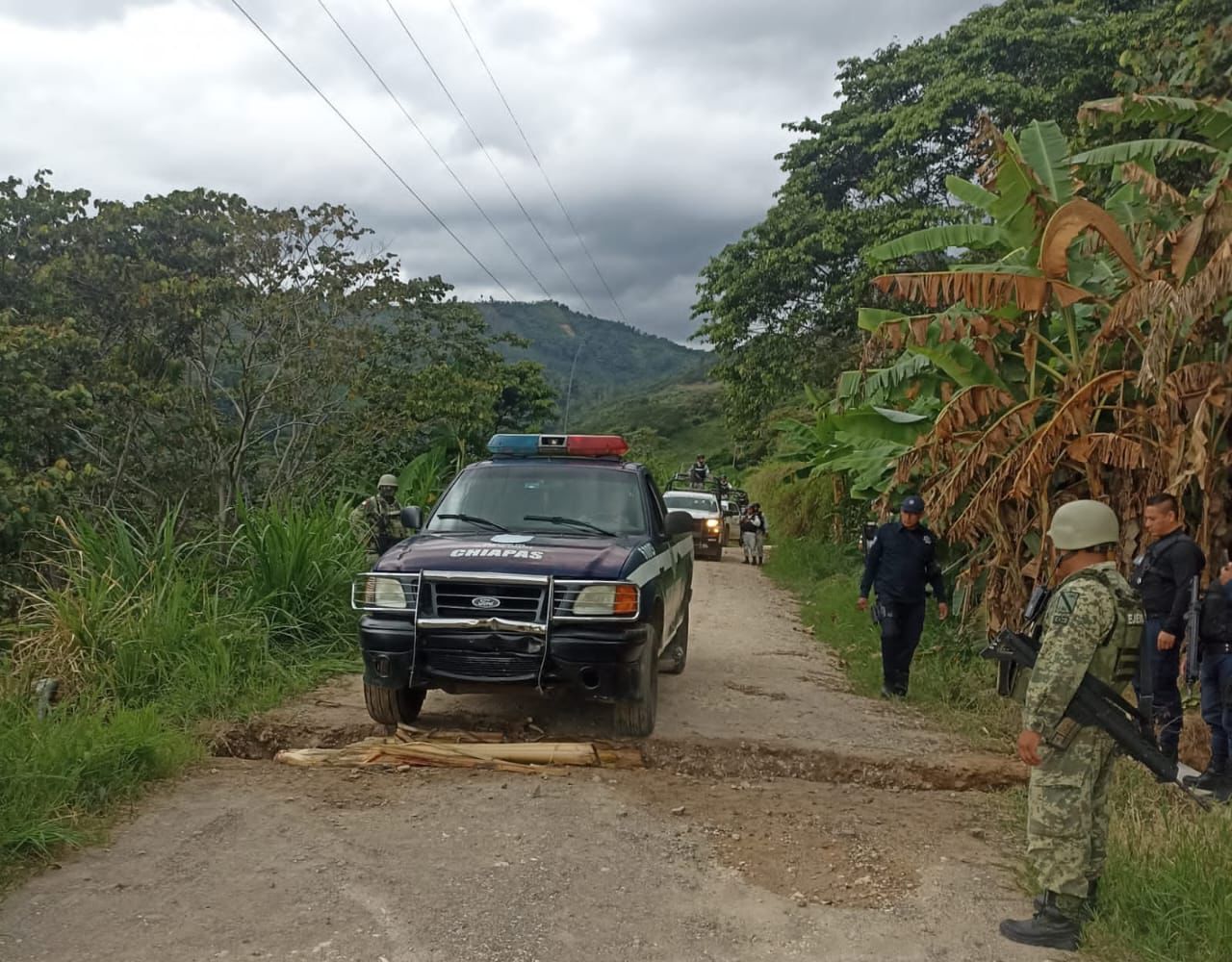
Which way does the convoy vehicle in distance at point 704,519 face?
toward the camera

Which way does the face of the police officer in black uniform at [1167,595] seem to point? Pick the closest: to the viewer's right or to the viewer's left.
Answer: to the viewer's left

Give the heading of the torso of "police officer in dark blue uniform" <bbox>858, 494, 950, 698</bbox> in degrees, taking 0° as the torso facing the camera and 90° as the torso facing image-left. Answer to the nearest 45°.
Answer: approximately 0°

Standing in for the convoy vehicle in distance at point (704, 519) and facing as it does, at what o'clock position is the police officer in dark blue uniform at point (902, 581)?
The police officer in dark blue uniform is roughly at 12 o'clock from the convoy vehicle in distance.

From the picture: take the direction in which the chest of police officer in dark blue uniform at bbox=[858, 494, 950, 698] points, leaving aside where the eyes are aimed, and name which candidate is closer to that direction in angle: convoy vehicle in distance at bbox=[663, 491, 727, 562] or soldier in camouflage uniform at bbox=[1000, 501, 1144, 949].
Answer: the soldier in camouflage uniform

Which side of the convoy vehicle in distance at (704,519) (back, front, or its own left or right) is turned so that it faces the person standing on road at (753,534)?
left

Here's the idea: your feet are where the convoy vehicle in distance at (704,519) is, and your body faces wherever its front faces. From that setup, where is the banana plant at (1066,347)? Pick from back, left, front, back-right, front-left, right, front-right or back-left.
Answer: front

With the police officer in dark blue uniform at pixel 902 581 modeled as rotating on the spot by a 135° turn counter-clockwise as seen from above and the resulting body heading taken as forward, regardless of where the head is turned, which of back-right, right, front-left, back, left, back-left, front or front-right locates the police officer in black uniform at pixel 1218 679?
right

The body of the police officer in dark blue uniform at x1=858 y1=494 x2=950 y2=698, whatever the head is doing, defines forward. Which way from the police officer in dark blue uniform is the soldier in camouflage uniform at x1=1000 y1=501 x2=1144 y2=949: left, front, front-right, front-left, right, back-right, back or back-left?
front

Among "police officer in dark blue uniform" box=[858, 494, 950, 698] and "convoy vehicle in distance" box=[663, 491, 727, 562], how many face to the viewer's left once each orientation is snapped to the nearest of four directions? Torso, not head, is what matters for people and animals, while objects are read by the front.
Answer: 0
